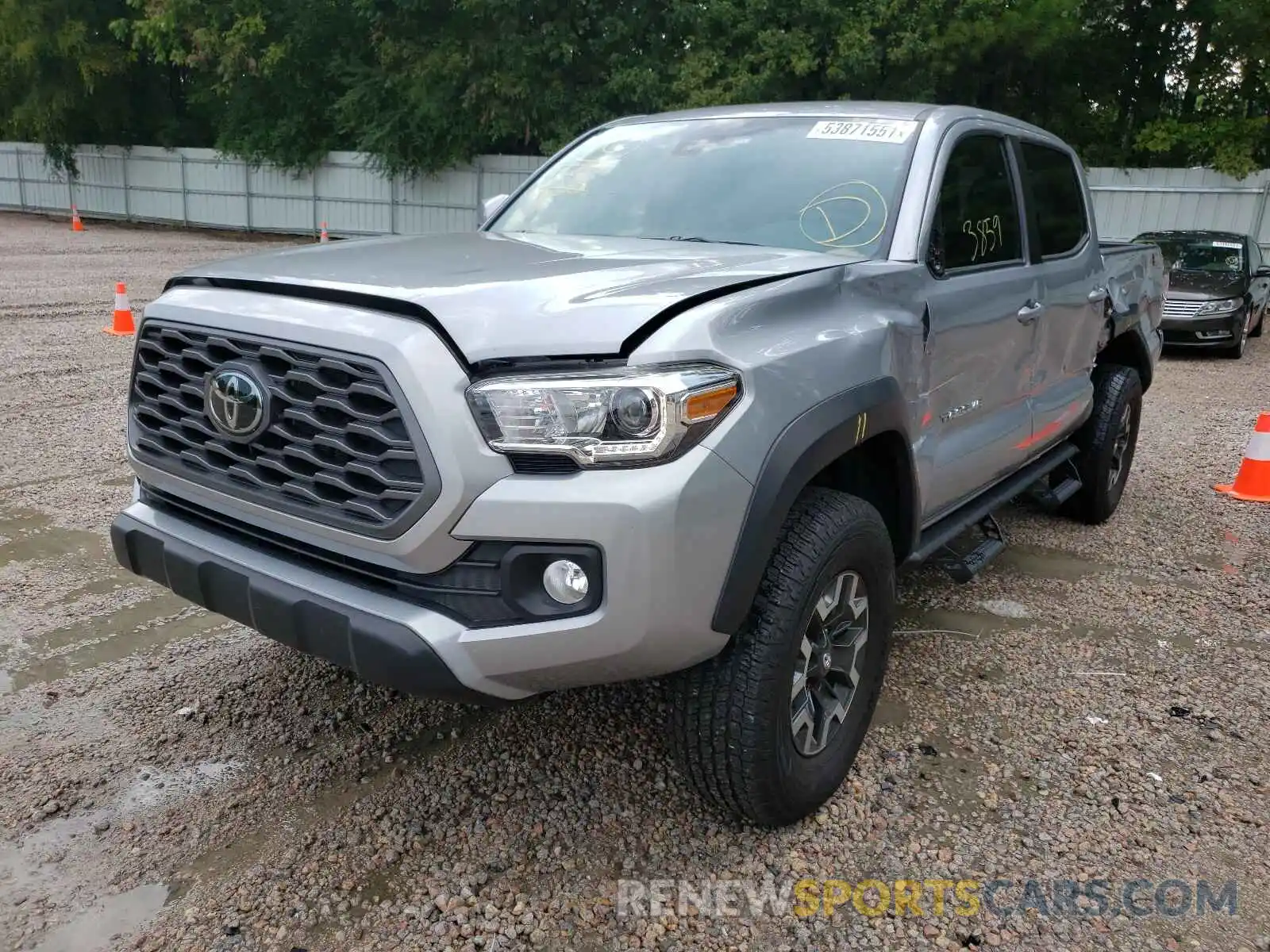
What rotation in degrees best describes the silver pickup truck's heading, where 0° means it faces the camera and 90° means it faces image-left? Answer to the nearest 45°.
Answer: approximately 45°

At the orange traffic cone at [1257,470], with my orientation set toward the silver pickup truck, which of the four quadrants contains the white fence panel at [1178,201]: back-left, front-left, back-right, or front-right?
back-right

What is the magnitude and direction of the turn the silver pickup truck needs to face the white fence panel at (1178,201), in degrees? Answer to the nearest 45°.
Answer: approximately 180°

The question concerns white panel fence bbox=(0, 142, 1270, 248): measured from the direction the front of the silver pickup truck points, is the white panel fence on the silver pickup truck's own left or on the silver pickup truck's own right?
on the silver pickup truck's own right

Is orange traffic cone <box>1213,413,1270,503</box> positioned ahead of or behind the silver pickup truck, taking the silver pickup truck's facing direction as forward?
behind

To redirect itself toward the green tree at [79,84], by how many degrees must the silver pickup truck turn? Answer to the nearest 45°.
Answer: approximately 90° to its right

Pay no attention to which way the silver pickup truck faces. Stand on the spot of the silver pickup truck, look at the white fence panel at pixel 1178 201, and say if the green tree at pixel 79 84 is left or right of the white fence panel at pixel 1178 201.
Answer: left

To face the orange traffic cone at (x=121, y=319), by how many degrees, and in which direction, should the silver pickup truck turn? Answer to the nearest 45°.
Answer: approximately 90° to its right
